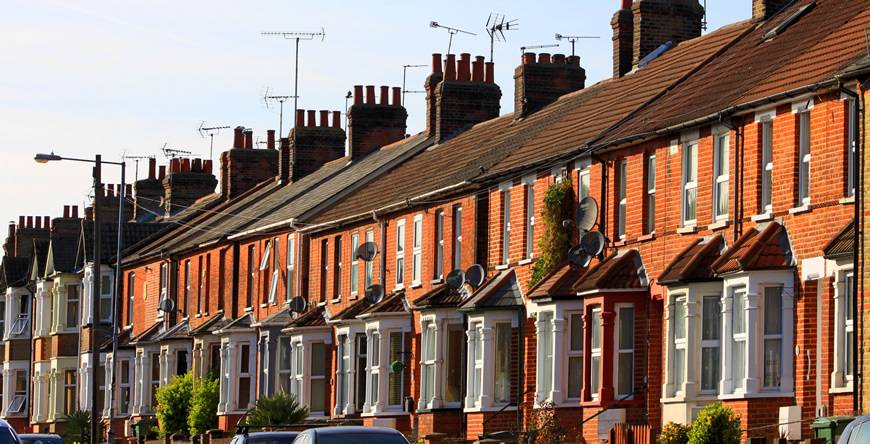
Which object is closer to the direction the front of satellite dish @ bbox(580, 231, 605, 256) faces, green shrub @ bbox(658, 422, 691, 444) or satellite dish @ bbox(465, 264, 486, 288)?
the green shrub

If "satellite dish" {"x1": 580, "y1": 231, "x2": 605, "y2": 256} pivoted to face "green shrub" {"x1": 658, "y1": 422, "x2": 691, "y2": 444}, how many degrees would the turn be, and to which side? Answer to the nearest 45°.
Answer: approximately 45° to its left

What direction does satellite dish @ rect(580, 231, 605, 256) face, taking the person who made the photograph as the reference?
facing the viewer and to the left of the viewer

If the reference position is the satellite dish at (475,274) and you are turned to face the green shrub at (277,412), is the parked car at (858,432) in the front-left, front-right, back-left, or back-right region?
back-left

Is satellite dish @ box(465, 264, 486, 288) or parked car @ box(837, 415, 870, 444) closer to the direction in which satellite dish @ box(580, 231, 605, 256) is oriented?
the parked car

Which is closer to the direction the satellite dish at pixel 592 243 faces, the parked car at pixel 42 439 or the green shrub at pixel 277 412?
the parked car

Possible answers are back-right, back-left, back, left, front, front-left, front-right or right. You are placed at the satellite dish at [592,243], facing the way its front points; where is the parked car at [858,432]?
front-left

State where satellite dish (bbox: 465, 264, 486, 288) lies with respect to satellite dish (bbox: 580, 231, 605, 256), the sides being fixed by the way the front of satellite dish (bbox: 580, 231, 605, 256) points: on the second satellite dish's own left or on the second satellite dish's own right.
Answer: on the second satellite dish's own right

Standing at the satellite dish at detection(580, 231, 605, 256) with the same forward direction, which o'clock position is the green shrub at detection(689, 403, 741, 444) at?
The green shrub is roughly at 10 o'clock from the satellite dish.

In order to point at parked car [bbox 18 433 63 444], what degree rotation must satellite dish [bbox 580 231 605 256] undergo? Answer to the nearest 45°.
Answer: approximately 45° to its right

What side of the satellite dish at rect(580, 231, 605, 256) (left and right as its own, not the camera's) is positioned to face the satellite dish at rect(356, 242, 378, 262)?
right

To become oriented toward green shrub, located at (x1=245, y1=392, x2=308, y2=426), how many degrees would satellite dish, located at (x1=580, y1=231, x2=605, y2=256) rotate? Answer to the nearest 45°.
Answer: approximately 90° to its right
